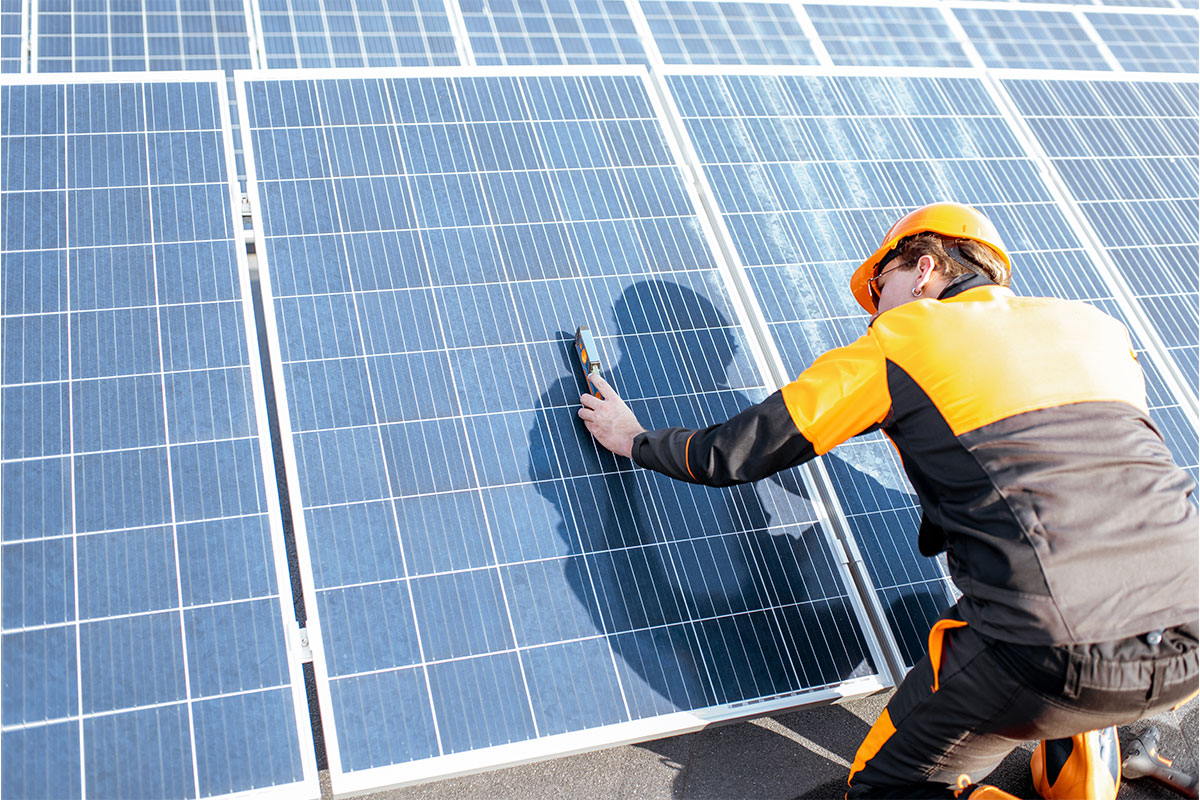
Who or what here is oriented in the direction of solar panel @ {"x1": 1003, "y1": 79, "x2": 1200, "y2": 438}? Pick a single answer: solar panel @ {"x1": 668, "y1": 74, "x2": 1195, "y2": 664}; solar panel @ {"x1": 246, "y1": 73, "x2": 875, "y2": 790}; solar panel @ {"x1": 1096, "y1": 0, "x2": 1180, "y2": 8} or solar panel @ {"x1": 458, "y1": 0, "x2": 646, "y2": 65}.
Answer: solar panel @ {"x1": 1096, "y1": 0, "x2": 1180, "y2": 8}

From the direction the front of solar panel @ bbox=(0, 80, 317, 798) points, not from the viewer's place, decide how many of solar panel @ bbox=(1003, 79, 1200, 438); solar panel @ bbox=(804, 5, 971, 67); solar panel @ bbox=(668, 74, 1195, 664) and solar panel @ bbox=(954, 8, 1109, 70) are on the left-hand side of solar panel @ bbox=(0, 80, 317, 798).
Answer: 4

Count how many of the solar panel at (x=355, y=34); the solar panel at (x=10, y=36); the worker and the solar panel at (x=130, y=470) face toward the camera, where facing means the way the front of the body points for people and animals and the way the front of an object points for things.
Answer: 3

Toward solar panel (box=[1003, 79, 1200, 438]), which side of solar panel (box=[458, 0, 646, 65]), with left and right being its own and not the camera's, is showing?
front

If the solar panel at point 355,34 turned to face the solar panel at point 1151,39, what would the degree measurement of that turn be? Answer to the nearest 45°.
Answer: approximately 90° to its left

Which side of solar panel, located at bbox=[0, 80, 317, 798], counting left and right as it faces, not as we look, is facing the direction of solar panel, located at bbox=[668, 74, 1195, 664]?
left

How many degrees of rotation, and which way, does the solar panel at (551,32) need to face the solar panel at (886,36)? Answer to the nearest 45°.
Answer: approximately 135° to its left

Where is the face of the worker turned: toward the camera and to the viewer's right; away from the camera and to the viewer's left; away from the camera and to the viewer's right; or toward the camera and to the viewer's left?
away from the camera and to the viewer's left

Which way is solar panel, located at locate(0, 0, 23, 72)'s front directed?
toward the camera

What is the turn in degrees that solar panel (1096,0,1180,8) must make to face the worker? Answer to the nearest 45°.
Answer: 0° — it already faces them

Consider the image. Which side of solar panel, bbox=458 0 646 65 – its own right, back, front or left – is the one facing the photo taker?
front

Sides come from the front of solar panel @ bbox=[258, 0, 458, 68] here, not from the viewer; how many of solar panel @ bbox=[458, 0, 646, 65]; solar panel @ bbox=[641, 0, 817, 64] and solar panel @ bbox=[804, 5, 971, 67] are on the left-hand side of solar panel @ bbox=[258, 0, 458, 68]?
3

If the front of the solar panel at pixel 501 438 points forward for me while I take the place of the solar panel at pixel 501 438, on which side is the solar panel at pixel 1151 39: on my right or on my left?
on my left

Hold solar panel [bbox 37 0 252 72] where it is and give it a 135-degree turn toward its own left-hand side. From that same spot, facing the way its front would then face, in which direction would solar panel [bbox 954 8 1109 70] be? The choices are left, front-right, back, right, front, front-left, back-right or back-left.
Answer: front-right

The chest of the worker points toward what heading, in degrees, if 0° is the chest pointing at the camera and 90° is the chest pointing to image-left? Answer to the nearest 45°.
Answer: approximately 135°
